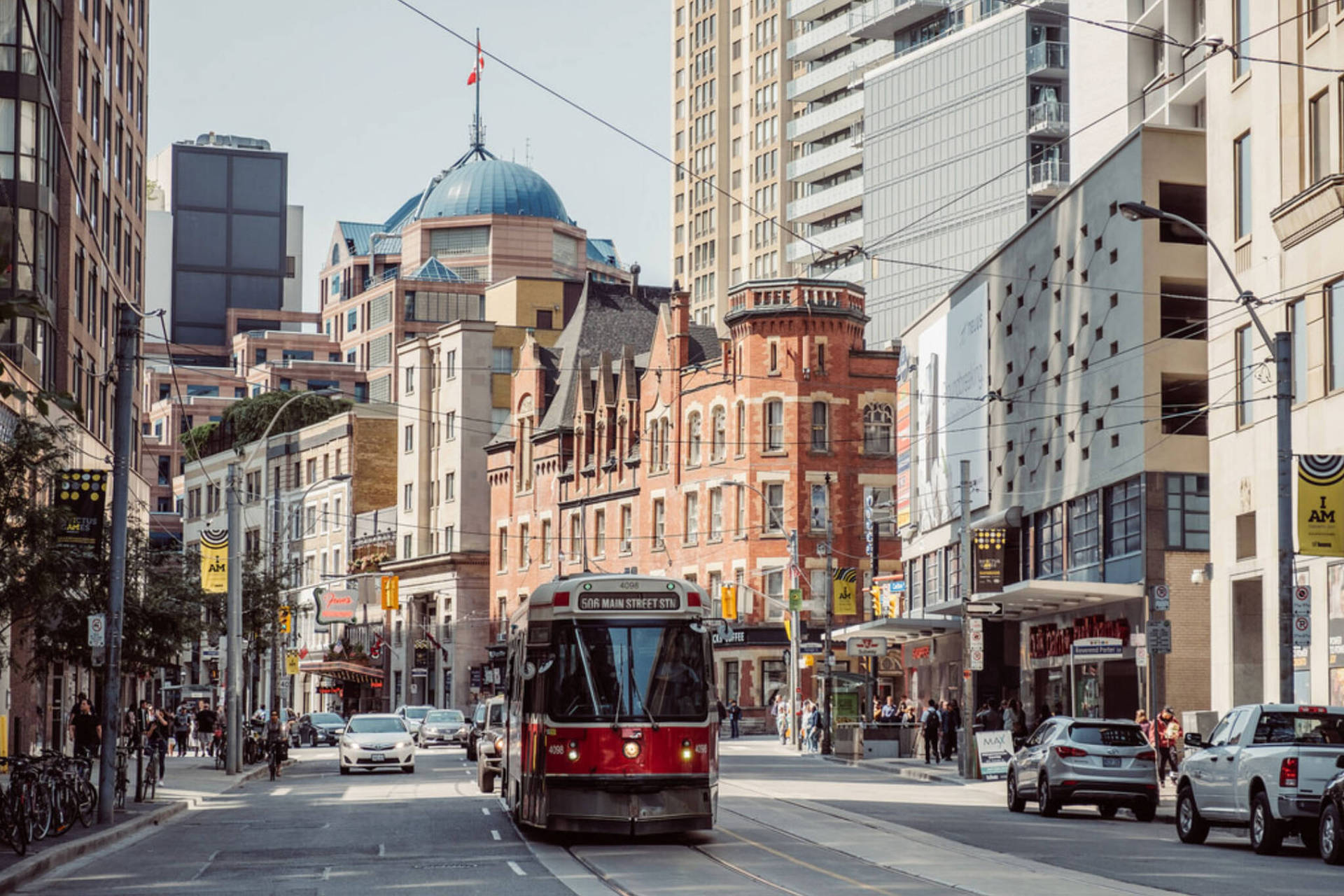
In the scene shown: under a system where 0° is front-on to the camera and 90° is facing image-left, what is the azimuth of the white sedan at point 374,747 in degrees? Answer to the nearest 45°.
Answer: approximately 0°

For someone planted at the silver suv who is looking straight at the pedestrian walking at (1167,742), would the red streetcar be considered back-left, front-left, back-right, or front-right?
back-left

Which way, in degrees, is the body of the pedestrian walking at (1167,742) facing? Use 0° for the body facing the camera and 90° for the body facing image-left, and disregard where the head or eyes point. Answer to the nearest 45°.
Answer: approximately 0°

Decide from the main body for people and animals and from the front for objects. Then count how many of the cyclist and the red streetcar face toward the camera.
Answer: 2

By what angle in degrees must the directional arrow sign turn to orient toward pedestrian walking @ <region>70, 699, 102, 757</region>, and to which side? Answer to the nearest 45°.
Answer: approximately 45° to its right

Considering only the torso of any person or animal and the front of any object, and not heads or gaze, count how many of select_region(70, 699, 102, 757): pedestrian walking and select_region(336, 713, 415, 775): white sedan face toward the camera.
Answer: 2

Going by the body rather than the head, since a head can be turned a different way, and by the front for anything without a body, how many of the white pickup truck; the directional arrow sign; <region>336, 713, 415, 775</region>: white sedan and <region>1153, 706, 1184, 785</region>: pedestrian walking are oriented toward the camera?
3
